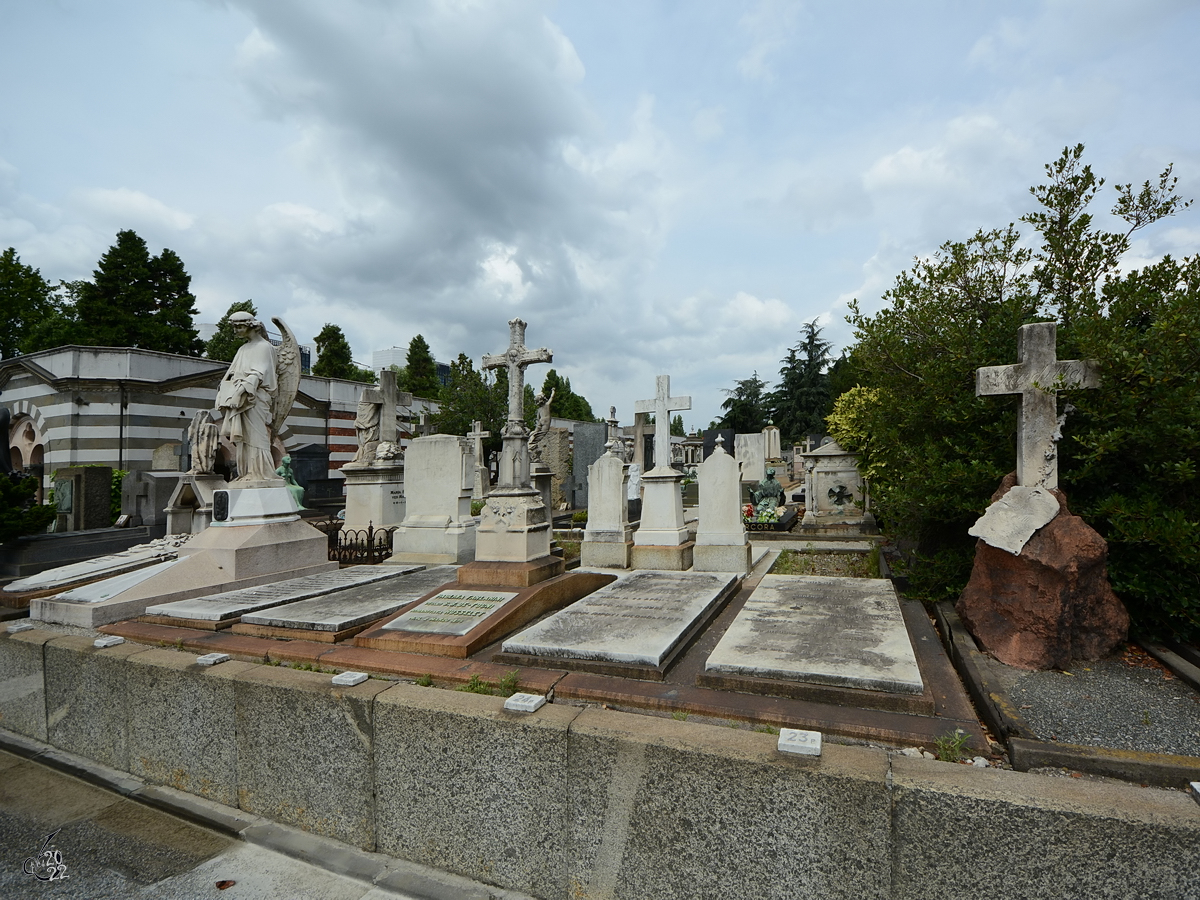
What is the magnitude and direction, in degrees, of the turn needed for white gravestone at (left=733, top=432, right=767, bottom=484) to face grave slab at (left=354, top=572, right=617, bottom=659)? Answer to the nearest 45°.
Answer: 0° — it already faces it

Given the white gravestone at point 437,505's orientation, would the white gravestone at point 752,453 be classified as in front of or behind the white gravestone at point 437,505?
behind

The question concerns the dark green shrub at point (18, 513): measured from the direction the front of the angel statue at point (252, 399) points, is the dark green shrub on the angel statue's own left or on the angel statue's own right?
on the angel statue's own right

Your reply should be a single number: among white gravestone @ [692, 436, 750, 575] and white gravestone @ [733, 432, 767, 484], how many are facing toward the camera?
2

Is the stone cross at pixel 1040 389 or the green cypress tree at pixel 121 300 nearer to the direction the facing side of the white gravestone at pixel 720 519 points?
the stone cross

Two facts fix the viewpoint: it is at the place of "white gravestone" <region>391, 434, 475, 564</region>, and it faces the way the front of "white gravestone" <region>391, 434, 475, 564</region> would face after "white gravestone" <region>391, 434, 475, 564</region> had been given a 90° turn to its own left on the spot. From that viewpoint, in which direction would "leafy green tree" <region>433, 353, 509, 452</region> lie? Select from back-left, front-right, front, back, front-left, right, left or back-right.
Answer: back-left

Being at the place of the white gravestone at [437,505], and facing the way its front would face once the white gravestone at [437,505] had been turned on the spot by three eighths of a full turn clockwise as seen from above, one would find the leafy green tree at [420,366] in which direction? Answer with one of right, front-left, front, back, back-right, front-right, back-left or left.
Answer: front

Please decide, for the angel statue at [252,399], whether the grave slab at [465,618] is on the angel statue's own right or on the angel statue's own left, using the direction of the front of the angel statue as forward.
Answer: on the angel statue's own left
